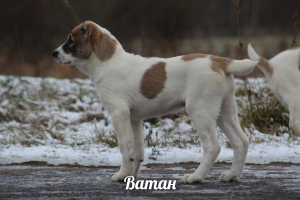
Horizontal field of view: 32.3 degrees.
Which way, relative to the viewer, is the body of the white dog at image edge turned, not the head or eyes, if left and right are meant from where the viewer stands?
facing to the right of the viewer

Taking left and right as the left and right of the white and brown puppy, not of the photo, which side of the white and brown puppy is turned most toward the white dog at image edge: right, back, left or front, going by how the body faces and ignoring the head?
back

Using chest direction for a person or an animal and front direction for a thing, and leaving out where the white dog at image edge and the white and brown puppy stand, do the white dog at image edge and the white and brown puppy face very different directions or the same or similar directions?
very different directions

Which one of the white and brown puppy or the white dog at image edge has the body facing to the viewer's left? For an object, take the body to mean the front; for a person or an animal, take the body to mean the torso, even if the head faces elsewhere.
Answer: the white and brown puppy

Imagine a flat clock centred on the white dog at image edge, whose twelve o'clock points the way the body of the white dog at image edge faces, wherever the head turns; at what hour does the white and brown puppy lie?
The white and brown puppy is roughly at 5 o'clock from the white dog at image edge.

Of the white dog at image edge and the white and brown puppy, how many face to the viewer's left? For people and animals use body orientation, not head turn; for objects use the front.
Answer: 1

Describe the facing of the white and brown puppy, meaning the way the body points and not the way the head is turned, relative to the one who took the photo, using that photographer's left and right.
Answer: facing to the left of the viewer
